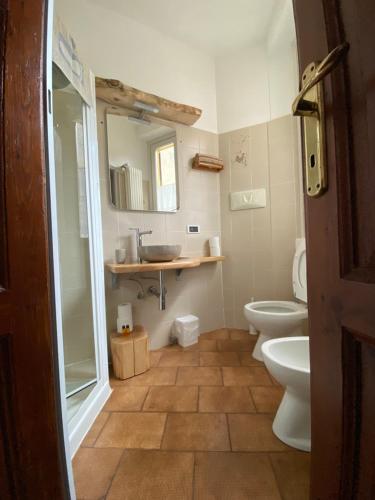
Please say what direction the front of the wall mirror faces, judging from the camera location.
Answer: facing the viewer and to the right of the viewer

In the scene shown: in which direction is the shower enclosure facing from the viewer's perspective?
to the viewer's right

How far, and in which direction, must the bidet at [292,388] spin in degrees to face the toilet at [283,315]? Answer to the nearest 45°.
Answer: approximately 90° to its right

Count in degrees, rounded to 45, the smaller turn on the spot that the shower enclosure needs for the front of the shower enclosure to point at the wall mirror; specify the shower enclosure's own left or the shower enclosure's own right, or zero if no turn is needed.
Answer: approximately 45° to the shower enclosure's own left

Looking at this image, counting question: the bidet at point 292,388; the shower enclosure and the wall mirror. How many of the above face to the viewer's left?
1

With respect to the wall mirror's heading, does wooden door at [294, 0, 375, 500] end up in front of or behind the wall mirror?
in front

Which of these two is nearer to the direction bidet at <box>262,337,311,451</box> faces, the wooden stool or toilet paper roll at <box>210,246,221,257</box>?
the wooden stool

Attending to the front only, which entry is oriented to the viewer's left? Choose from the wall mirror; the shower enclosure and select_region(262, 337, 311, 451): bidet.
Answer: the bidet

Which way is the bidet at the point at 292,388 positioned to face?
to the viewer's left
